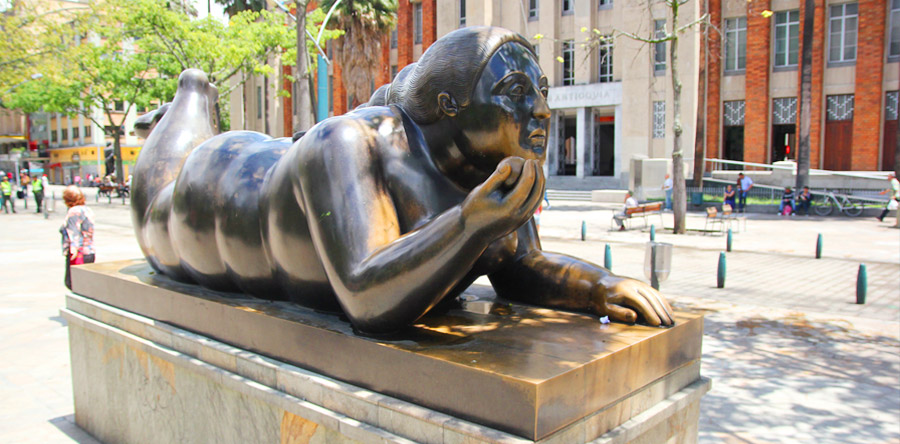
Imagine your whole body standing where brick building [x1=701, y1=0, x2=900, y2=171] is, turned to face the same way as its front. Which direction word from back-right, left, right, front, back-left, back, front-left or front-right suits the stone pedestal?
front-left

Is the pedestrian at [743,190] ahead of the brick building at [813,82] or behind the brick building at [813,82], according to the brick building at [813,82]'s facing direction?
ahead

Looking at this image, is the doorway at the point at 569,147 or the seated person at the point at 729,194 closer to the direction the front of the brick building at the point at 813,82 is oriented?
the seated person

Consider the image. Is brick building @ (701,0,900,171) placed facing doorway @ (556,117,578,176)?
no

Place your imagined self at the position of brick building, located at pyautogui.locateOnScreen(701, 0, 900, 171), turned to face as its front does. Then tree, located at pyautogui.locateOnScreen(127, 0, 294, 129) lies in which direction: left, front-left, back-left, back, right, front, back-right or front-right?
front

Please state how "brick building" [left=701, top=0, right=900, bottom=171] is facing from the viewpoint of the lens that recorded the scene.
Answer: facing the viewer and to the left of the viewer

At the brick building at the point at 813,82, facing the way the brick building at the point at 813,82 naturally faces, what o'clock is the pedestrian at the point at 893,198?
The pedestrian is roughly at 10 o'clock from the brick building.

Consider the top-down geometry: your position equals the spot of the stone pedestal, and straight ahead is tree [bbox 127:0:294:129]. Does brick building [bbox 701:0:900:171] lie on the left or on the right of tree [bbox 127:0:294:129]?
right

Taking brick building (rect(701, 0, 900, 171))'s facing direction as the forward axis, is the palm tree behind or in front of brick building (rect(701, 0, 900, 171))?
in front

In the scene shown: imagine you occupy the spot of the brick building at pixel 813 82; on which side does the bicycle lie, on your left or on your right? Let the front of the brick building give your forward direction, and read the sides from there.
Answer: on your left

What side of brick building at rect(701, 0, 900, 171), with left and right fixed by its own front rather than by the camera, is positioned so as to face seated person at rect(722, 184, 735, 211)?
front

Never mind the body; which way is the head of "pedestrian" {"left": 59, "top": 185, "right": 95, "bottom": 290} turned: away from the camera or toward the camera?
away from the camera

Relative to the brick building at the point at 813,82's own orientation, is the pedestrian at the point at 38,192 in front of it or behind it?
in front
